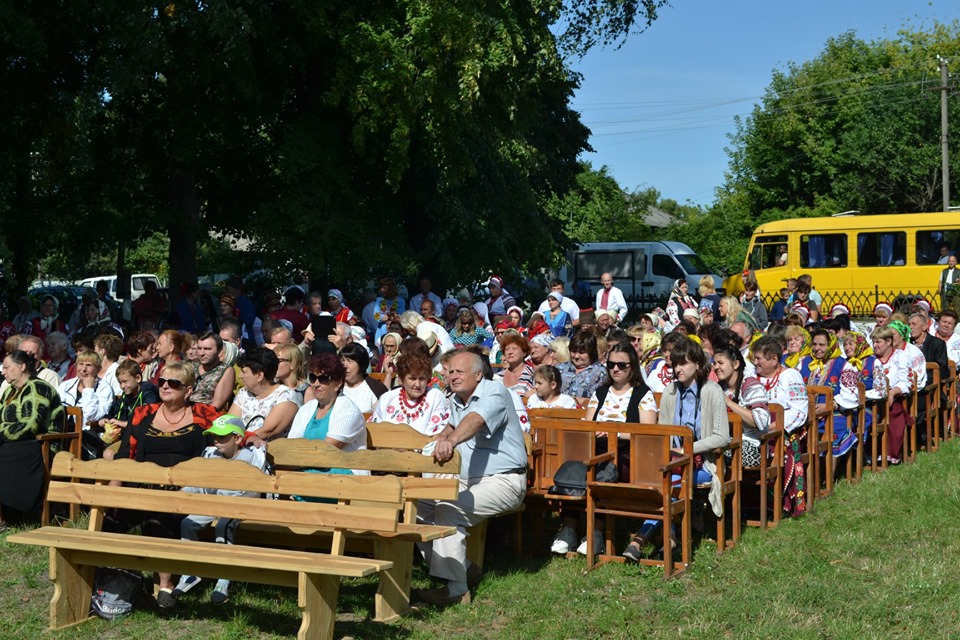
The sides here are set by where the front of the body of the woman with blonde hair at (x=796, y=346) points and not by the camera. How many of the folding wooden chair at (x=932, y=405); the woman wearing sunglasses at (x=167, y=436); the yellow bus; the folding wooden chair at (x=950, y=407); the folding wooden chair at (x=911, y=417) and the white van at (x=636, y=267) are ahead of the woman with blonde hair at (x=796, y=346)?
1

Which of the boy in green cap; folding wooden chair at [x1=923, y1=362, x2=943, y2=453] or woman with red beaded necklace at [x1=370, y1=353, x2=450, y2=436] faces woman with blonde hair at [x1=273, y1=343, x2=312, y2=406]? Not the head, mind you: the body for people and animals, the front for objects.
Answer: the folding wooden chair

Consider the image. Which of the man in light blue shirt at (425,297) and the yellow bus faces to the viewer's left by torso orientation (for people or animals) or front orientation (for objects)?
the yellow bus

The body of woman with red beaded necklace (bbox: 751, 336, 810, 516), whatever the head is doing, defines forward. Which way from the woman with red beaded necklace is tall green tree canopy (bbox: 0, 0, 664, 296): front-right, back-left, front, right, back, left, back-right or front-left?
right

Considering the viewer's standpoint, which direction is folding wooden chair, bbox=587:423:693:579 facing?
facing the viewer and to the left of the viewer

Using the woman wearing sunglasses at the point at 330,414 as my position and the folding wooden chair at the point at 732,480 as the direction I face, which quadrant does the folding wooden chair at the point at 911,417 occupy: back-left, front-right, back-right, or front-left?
front-left

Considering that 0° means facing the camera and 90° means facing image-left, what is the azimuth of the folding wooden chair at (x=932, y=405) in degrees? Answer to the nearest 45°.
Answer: approximately 45°

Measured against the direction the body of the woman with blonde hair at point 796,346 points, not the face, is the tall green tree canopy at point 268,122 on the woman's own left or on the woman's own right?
on the woman's own right

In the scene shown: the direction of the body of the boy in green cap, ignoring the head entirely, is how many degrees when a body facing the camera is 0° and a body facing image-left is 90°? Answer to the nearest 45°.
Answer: approximately 45°

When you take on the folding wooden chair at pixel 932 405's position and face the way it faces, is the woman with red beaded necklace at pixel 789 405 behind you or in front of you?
in front

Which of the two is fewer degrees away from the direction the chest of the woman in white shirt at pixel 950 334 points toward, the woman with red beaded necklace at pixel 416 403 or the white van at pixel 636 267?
the woman with red beaded necklace

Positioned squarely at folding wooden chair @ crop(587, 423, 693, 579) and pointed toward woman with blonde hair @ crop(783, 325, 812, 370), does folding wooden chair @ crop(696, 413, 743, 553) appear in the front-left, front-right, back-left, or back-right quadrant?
front-right

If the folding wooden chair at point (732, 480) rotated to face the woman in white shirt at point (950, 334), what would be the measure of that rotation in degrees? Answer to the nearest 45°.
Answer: approximately 135° to its right

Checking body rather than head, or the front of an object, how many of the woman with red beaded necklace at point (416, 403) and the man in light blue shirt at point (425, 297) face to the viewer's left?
0

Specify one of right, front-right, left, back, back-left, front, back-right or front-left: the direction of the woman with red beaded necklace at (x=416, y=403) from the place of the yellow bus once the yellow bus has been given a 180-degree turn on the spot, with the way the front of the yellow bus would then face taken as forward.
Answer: right

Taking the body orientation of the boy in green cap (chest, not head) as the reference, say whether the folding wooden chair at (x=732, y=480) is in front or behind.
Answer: behind

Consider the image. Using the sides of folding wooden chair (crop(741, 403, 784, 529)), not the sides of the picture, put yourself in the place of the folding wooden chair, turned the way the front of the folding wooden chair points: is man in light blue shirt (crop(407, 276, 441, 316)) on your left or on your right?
on your right

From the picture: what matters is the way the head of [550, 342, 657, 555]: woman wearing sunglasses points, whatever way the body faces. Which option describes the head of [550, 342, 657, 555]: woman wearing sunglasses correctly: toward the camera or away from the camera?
toward the camera

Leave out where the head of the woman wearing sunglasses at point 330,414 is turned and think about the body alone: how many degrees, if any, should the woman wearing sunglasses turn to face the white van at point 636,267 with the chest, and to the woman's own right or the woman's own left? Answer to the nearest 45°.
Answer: approximately 135° to the woman's own right

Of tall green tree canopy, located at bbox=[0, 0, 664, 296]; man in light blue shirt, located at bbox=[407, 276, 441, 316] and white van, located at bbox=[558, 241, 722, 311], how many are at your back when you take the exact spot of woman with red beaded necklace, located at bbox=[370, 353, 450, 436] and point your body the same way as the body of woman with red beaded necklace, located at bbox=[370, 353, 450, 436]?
3

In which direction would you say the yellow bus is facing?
to the viewer's left
